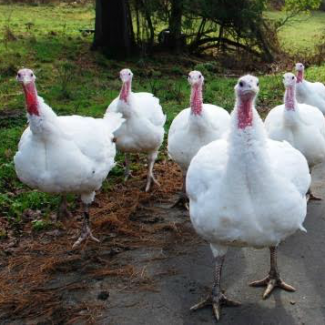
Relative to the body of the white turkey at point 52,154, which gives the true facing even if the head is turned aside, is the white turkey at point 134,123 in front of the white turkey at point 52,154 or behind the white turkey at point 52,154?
behind

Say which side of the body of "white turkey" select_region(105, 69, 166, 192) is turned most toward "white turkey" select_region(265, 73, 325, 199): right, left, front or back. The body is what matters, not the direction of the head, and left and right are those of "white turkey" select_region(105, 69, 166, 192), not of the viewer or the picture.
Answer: left

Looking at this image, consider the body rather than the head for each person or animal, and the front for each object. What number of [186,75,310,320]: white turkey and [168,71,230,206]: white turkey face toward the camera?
2

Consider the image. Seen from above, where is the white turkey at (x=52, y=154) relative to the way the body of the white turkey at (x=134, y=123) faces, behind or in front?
in front

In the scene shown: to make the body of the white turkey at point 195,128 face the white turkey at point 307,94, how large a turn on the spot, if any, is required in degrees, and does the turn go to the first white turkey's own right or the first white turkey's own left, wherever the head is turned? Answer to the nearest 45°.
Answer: approximately 135° to the first white turkey's own left

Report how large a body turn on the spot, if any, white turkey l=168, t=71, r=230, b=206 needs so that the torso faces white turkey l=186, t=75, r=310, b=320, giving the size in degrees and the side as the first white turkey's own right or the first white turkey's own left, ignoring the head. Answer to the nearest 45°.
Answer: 0° — it already faces it

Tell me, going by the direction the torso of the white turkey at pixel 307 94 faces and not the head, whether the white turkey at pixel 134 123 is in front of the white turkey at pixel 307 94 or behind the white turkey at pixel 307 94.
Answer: in front

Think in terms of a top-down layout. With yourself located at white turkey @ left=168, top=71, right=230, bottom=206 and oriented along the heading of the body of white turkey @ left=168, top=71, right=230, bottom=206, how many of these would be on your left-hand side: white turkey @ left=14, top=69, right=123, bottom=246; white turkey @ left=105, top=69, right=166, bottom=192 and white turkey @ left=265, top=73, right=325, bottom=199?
1

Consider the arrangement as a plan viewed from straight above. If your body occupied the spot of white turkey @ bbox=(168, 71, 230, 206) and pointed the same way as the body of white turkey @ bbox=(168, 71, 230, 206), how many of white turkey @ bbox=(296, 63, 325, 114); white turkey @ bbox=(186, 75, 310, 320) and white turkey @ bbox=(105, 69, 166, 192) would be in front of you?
1

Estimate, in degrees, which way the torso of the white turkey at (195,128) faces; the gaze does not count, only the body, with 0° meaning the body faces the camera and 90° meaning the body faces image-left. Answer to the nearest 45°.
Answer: approximately 0°

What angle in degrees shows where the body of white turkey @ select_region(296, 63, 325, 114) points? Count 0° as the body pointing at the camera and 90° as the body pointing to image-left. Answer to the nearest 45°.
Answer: approximately 45°
